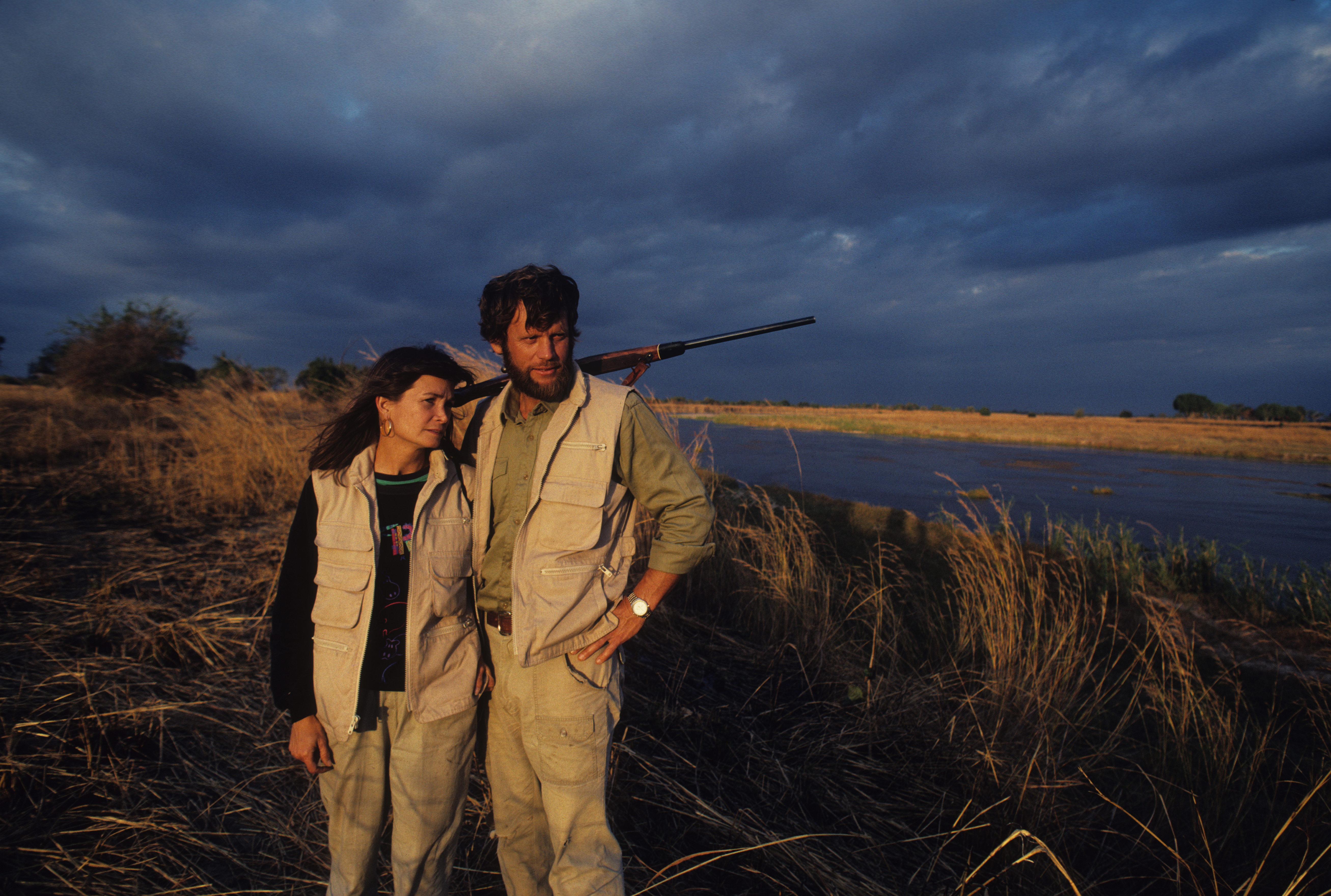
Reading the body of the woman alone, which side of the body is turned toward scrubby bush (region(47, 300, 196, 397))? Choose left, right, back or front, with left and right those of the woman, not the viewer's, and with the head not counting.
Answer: back

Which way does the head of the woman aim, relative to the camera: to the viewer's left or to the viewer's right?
to the viewer's right

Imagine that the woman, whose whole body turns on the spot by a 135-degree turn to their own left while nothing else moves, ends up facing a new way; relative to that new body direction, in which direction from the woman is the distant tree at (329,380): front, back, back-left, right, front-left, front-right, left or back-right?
front-left

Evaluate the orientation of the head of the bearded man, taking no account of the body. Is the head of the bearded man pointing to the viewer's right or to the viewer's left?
to the viewer's right

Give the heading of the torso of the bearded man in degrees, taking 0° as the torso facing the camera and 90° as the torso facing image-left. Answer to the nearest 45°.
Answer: approximately 45°

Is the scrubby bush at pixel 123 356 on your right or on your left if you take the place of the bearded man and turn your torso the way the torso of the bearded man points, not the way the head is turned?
on your right
